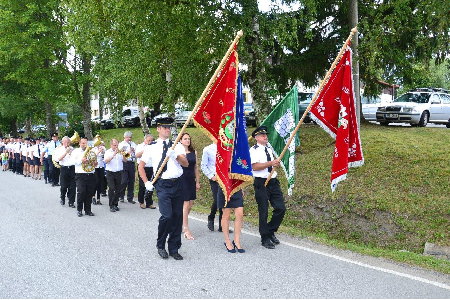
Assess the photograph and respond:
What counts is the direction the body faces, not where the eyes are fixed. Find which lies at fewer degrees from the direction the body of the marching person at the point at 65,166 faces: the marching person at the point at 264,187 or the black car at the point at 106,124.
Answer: the marching person

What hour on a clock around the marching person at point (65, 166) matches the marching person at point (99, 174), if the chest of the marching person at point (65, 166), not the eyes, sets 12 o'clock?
the marching person at point (99, 174) is roughly at 11 o'clock from the marching person at point (65, 166).

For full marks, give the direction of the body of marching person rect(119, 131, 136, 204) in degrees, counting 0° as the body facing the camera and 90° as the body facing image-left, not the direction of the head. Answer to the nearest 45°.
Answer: approximately 315°

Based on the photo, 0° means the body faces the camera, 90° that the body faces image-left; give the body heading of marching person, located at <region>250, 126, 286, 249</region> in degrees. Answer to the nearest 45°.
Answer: approximately 315°

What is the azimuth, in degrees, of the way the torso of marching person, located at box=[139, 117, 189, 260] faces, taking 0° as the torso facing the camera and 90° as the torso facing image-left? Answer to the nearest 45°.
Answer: approximately 315°

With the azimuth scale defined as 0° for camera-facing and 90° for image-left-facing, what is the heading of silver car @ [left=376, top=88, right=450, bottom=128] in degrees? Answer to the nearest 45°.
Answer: approximately 45°

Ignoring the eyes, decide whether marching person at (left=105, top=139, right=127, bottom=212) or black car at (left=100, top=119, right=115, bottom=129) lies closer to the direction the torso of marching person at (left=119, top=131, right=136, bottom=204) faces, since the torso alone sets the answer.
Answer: the marching person
